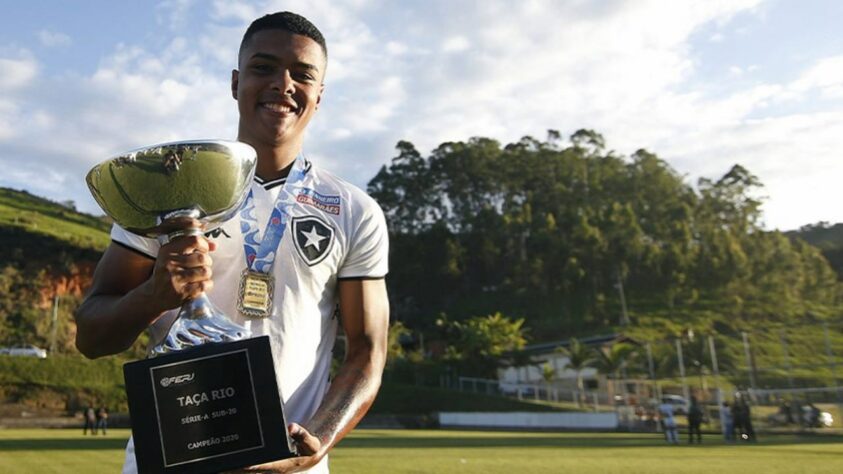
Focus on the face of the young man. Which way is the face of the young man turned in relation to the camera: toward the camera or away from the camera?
toward the camera

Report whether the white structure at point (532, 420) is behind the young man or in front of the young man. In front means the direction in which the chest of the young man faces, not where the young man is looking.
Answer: behind

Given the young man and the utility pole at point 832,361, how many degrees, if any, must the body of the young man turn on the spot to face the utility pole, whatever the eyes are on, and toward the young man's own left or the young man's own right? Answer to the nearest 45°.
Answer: approximately 135° to the young man's own left

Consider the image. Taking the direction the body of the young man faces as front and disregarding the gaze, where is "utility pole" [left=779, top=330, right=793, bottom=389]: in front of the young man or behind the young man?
behind

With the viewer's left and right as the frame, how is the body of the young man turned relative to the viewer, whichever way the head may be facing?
facing the viewer

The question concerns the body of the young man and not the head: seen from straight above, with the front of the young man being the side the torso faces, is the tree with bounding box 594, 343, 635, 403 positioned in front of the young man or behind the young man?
behind
